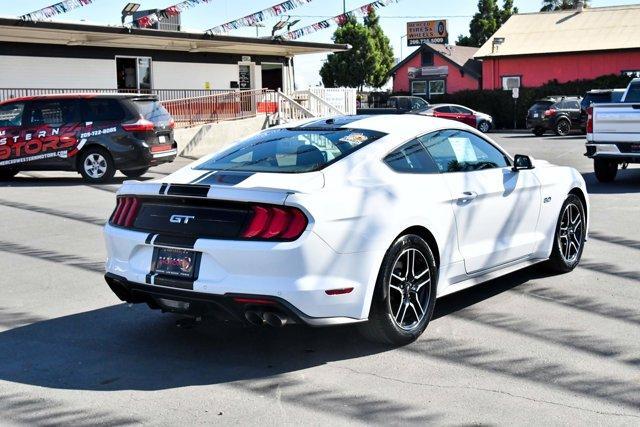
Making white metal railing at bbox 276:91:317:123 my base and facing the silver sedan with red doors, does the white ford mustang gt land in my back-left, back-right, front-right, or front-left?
back-right

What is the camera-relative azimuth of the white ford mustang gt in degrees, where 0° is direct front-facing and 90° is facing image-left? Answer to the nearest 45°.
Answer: approximately 225°

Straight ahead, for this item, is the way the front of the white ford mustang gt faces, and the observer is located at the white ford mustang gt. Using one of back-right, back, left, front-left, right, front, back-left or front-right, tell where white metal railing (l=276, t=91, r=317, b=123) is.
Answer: front-left

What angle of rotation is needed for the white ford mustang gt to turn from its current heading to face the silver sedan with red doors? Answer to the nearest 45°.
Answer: approximately 45° to its left

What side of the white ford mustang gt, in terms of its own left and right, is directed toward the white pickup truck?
front
